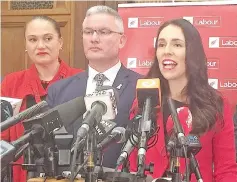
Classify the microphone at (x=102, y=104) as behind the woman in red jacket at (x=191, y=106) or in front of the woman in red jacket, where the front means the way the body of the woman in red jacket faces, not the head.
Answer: in front

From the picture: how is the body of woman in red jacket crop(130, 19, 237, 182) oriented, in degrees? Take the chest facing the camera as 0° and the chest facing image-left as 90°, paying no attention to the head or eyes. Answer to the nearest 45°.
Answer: approximately 45°

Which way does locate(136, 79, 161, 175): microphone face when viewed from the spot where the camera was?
facing away from the viewer

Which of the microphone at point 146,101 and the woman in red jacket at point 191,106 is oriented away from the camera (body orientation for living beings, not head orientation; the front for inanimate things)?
the microphone

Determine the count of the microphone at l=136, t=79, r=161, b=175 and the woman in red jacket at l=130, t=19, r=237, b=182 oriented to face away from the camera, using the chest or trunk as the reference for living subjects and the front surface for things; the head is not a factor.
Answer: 1

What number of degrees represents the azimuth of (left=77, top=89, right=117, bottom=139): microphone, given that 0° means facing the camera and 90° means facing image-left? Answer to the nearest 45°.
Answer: approximately 225°
